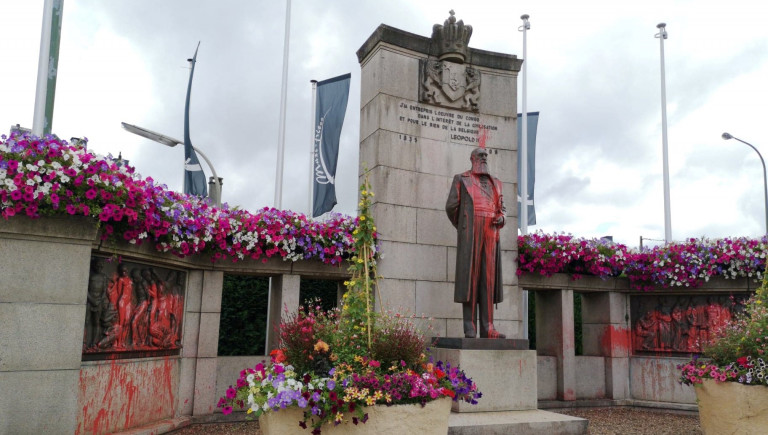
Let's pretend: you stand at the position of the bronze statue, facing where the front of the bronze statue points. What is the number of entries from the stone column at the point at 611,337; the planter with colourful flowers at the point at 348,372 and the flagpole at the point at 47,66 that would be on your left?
1

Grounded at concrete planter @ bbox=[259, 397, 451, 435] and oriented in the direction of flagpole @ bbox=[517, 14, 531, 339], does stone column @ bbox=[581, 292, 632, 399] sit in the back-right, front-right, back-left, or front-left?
front-right

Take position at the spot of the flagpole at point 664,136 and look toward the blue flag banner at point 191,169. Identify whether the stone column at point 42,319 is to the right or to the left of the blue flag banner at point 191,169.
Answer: left

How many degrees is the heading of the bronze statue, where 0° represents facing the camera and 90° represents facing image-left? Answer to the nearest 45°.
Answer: approximately 315°

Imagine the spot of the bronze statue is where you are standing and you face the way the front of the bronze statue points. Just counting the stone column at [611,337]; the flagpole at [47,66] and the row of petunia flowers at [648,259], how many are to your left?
2

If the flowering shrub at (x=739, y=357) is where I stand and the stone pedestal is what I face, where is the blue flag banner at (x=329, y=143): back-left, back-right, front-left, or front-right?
front-right

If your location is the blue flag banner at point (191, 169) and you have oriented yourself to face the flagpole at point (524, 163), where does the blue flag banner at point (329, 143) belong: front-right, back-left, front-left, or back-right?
front-right

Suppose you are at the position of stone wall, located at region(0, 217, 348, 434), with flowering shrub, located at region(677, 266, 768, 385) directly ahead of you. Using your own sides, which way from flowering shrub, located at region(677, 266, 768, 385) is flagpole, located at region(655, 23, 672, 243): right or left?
left

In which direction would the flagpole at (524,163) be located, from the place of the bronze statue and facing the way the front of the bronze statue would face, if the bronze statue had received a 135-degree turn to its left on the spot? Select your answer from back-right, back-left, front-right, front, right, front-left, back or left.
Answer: front

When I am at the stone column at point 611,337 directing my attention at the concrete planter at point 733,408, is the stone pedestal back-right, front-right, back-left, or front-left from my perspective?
front-right

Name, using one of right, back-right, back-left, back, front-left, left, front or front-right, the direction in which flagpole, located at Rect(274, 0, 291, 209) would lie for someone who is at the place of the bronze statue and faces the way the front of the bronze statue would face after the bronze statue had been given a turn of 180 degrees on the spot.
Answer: front

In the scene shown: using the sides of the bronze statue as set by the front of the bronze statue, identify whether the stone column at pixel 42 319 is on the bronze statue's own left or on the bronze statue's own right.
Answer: on the bronze statue's own right

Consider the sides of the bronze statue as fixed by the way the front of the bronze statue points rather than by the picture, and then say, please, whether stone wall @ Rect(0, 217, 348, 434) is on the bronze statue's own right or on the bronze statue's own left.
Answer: on the bronze statue's own right

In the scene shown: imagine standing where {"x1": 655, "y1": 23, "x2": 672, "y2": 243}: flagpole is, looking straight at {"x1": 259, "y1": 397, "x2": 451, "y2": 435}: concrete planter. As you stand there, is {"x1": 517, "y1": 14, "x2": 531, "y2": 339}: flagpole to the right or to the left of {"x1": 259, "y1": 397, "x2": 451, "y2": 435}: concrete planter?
right

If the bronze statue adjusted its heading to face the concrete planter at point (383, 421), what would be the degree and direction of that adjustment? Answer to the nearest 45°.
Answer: approximately 45° to its right
